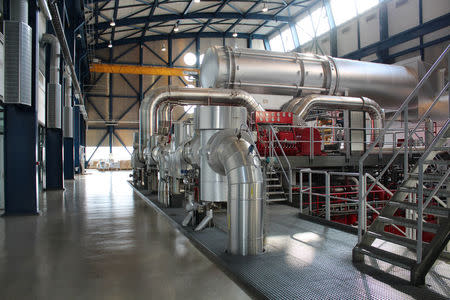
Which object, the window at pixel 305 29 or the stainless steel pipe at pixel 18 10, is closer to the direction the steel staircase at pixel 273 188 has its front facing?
the stainless steel pipe

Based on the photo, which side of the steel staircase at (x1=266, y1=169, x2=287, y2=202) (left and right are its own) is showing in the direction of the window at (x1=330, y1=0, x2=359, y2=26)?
back

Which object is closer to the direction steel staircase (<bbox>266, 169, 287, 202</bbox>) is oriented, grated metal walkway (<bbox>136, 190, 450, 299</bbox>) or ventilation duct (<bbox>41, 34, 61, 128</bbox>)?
the grated metal walkway

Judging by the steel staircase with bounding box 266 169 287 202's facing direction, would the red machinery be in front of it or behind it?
behind

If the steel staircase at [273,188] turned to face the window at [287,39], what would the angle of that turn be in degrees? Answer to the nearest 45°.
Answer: approximately 180°

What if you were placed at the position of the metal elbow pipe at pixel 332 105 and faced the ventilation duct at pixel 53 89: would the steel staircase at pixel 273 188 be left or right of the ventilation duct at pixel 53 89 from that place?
left

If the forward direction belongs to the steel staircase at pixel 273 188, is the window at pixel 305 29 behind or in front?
behind

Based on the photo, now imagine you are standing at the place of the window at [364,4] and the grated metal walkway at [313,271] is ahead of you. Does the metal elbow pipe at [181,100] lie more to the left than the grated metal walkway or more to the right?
right

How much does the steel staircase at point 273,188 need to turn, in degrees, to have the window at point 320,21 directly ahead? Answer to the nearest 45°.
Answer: approximately 180°

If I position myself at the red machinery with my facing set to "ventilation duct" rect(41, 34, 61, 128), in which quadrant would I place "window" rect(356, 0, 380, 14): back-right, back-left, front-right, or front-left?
back-right

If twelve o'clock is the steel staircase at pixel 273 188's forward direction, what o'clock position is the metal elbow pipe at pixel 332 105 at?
The metal elbow pipe is roughly at 7 o'clock from the steel staircase.

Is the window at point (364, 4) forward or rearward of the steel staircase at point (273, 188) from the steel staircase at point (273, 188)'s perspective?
rearward

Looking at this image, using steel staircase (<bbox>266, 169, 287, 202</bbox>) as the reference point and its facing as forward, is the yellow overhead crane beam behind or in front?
behind

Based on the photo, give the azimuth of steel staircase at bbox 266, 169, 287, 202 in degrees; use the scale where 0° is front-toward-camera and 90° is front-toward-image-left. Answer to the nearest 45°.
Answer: approximately 0°

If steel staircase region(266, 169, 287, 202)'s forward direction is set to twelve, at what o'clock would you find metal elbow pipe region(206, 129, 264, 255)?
The metal elbow pipe is roughly at 12 o'clock from the steel staircase.
